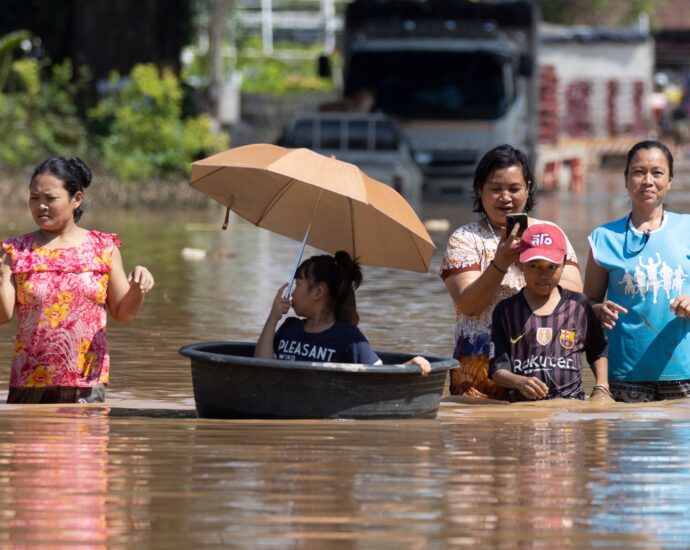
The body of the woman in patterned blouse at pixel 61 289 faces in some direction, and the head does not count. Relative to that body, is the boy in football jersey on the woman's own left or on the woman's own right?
on the woman's own left

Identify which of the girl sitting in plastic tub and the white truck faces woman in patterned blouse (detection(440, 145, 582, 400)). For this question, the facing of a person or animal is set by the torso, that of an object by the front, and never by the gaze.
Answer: the white truck

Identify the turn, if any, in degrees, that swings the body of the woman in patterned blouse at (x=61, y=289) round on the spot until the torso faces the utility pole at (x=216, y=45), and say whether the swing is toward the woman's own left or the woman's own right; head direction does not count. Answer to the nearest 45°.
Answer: approximately 180°

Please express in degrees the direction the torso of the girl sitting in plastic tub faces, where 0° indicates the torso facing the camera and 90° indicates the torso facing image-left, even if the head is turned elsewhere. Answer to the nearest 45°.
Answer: approximately 45°

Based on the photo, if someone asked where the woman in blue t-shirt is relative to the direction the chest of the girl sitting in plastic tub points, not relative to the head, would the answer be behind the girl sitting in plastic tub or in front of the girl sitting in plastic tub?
behind

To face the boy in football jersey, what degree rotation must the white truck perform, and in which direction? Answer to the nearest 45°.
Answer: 0° — it already faces them

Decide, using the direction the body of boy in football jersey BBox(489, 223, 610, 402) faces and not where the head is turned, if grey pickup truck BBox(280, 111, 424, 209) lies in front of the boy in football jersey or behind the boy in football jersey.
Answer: behind
